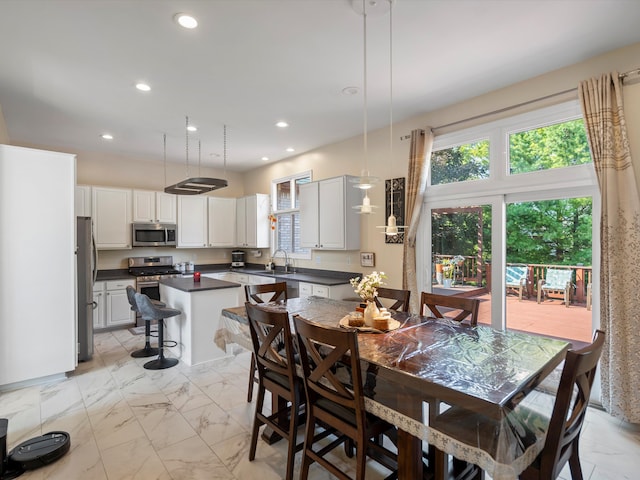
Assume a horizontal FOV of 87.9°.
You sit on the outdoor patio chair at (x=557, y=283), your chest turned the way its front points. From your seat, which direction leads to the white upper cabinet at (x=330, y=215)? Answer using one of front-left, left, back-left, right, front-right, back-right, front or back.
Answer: front-right

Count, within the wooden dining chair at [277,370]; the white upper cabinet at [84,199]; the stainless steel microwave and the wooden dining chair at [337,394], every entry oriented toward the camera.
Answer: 2

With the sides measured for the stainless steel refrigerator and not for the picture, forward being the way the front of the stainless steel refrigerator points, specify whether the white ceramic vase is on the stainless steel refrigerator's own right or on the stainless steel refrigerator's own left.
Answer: on the stainless steel refrigerator's own right

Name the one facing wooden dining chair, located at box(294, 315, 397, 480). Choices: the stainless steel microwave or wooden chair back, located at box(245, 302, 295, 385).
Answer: the stainless steel microwave

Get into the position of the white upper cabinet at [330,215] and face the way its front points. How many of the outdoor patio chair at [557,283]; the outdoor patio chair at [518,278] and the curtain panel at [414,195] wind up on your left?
3

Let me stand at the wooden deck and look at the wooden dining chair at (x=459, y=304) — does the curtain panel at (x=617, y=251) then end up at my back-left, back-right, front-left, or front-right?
front-left

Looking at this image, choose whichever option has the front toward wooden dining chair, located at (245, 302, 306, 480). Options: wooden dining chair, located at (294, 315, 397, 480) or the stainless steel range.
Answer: the stainless steel range

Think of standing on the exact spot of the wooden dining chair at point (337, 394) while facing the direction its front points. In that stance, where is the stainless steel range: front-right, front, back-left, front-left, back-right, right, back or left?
left

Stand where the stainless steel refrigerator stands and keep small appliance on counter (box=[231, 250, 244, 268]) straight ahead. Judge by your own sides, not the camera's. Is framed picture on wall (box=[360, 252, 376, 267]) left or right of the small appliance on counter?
right

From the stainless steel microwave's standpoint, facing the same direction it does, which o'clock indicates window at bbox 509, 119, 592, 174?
The window is roughly at 11 o'clock from the stainless steel microwave.

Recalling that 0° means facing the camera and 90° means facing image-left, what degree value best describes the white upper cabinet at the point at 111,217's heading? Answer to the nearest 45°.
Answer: approximately 0°

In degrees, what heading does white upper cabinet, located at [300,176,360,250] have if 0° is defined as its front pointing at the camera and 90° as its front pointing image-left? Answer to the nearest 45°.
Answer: approximately 45°

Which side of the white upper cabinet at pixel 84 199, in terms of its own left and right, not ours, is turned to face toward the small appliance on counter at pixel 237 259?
left

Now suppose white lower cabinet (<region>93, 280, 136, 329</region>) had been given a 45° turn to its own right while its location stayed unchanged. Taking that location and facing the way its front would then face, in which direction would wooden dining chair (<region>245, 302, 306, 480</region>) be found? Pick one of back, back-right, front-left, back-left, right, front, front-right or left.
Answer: front-left

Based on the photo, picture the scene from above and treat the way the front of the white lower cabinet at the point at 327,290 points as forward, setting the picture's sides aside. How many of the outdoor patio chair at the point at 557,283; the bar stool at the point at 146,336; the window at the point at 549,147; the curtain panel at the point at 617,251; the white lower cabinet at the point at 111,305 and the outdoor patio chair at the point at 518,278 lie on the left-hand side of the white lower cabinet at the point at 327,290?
4

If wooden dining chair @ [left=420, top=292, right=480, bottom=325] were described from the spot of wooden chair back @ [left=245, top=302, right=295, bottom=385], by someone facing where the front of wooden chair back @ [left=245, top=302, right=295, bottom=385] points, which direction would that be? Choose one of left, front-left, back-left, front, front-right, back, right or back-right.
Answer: front-right

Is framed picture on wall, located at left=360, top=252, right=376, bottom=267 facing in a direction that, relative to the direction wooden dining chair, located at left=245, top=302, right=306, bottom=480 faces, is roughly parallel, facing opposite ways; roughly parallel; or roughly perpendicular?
roughly parallel, facing opposite ways
